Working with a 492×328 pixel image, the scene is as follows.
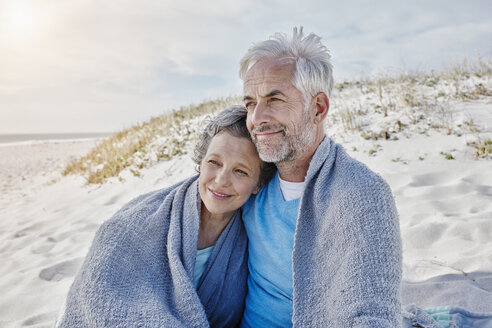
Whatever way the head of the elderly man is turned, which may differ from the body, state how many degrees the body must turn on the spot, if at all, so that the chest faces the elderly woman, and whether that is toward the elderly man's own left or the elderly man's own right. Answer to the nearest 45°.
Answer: approximately 45° to the elderly man's own right

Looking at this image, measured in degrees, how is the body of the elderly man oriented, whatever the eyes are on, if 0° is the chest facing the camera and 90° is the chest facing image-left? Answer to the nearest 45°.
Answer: approximately 45°
